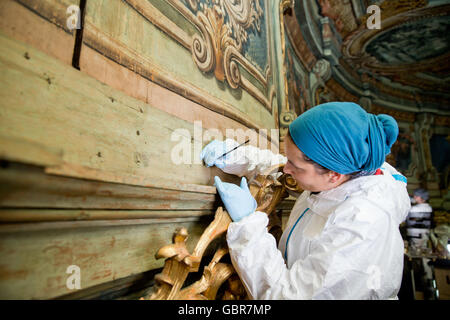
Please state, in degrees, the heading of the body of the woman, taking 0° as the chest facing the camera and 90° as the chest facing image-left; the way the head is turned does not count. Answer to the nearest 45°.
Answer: approximately 90°

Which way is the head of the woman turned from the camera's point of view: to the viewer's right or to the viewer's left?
to the viewer's left

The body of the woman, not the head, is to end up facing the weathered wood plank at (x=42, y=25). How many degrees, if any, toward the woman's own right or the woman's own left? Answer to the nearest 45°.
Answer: approximately 45° to the woman's own left

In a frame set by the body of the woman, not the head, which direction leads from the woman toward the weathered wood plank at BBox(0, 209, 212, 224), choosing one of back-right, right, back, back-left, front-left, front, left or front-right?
front-left

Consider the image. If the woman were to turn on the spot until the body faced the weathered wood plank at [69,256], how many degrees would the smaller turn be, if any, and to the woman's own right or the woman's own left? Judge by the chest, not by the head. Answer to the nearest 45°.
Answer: approximately 45° to the woman's own left
